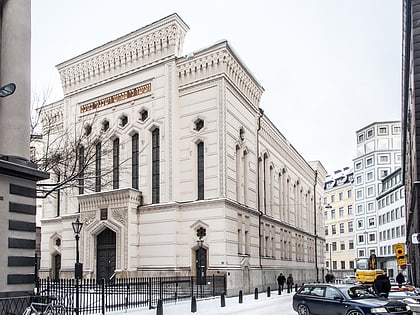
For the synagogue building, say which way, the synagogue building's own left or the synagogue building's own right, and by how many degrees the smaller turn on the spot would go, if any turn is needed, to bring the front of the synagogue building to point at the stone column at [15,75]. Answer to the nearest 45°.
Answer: approximately 45° to the synagogue building's own left

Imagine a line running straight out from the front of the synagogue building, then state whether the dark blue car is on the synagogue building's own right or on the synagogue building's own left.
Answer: on the synagogue building's own left

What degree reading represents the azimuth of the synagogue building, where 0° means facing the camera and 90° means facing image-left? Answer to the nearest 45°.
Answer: approximately 45°
